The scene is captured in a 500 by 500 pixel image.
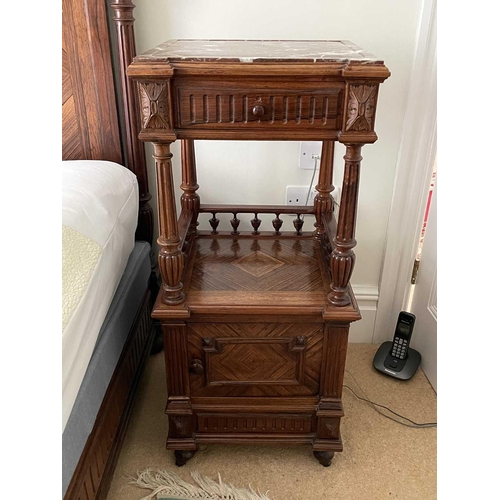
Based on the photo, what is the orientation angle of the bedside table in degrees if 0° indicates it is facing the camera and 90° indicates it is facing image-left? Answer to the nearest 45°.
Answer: approximately 0°

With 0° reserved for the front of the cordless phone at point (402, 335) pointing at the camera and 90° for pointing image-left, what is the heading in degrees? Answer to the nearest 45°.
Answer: approximately 0°

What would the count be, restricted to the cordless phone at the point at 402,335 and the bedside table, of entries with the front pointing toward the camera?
2
